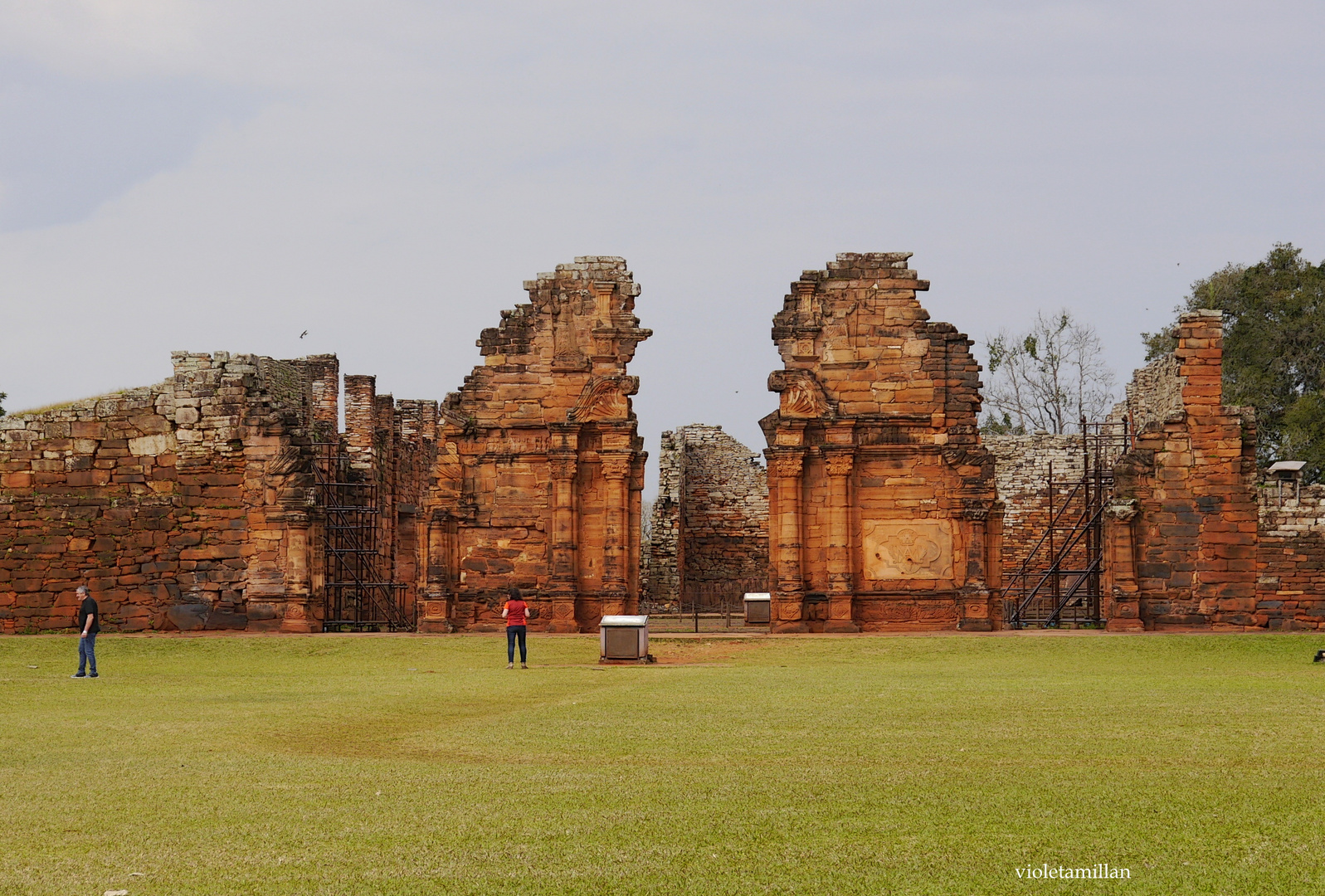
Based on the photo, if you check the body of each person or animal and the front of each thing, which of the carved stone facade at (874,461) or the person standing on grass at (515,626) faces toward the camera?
the carved stone facade

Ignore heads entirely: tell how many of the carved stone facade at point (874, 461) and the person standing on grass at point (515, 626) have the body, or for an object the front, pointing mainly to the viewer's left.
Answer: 0

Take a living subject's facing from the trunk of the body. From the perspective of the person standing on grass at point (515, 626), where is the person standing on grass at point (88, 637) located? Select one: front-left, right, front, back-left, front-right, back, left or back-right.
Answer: left

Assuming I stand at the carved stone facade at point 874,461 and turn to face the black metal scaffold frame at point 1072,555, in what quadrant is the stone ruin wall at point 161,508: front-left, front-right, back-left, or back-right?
back-left

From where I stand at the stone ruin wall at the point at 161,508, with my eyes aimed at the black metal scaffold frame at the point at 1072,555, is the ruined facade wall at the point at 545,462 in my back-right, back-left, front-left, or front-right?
front-right

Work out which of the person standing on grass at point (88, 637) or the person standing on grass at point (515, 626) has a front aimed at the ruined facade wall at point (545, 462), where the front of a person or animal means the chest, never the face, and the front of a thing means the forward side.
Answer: the person standing on grass at point (515, 626)

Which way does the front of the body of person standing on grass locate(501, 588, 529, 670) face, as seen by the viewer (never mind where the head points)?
away from the camera

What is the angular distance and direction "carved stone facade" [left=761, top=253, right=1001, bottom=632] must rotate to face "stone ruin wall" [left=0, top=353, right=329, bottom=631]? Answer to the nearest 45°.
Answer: approximately 90° to its right

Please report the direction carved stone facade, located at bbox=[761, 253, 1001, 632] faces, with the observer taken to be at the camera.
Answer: facing the viewer

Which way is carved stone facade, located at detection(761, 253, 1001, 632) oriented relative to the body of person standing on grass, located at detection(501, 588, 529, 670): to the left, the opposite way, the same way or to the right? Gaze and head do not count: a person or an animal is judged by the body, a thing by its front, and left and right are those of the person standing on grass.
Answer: the opposite way
